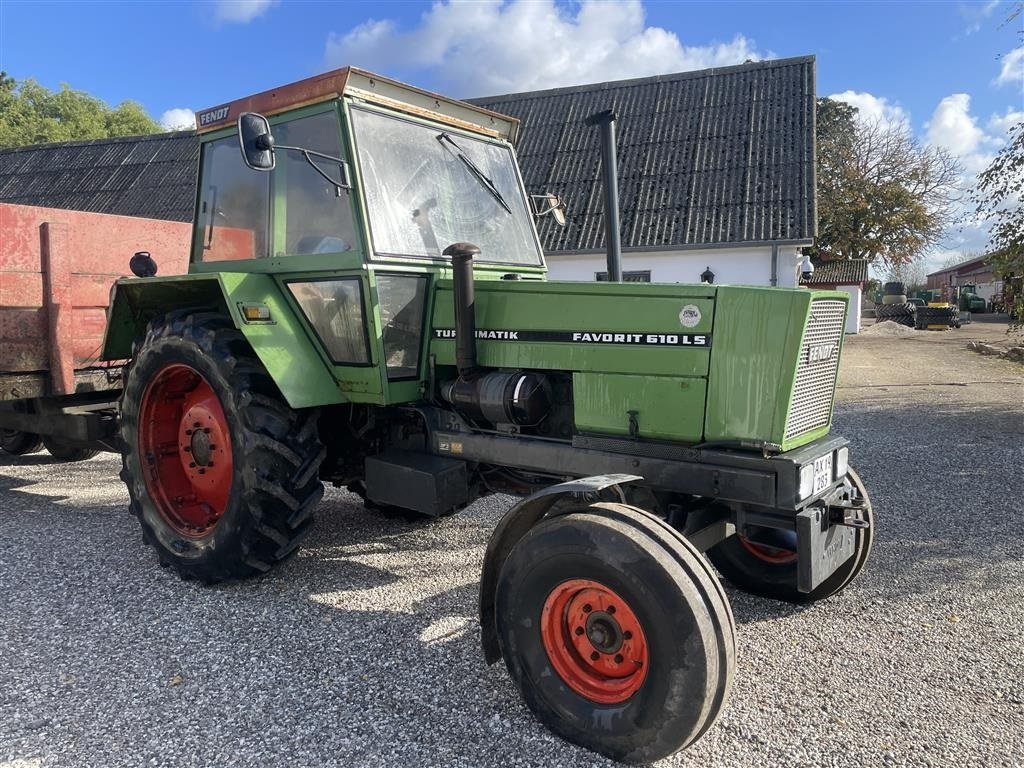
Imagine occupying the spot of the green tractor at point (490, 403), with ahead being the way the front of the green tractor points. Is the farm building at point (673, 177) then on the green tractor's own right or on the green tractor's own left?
on the green tractor's own left

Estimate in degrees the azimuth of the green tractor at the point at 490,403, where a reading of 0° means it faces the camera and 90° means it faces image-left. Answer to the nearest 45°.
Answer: approximately 315°

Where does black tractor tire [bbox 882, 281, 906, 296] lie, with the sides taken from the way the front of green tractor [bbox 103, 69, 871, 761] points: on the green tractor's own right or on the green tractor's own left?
on the green tractor's own left

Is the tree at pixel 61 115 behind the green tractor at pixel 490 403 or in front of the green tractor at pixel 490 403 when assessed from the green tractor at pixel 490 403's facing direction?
behind

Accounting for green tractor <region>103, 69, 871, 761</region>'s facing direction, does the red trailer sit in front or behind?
behind
